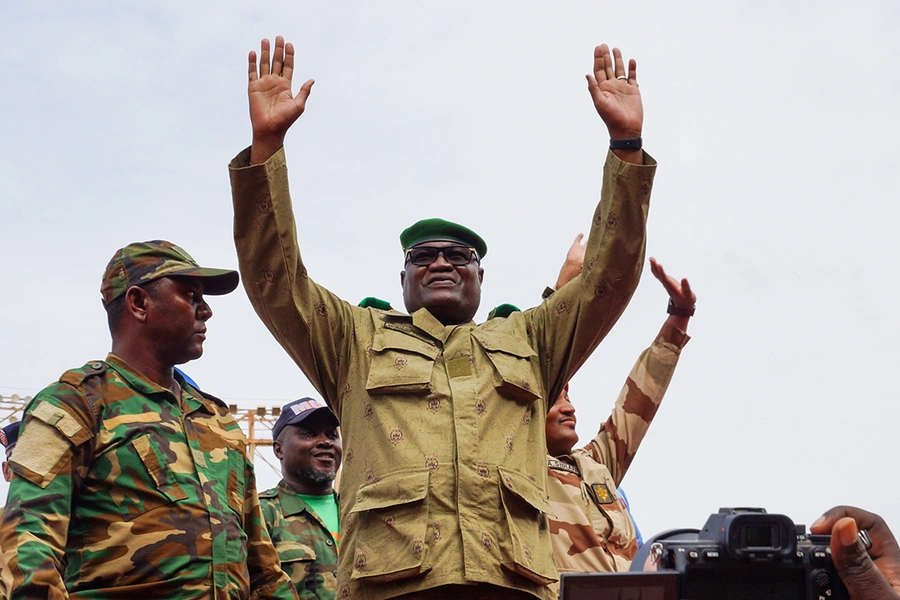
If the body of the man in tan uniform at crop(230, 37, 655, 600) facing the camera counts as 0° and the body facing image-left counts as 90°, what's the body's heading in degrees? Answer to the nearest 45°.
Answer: approximately 0°

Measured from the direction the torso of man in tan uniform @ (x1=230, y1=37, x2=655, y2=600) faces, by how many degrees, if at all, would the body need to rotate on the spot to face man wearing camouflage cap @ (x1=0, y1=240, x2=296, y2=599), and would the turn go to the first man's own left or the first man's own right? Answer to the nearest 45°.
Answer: approximately 90° to the first man's own right

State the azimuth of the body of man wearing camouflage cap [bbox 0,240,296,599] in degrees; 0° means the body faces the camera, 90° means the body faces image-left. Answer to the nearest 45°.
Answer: approximately 315°

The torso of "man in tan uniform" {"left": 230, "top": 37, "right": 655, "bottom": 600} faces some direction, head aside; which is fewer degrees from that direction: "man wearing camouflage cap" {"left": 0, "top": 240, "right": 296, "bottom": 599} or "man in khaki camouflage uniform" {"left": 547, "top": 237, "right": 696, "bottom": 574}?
the man wearing camouflage cap

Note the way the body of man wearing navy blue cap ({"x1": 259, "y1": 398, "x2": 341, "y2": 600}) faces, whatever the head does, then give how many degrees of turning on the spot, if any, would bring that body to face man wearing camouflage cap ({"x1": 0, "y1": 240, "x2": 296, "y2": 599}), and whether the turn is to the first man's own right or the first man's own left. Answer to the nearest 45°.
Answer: approximately 45° to the first man's own right

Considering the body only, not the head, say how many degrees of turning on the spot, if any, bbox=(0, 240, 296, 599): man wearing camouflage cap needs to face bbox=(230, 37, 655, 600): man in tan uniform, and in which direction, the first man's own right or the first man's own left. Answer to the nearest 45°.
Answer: approximately 45° to the first man's own left

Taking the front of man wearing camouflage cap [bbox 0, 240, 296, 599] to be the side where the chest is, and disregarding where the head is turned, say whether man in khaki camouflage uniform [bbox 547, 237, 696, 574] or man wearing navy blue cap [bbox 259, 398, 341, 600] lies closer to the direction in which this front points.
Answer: the man in khaki camouflage uniform

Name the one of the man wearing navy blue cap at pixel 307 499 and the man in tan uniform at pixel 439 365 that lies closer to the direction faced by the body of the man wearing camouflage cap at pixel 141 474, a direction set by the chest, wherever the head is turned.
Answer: the man in tan uniform
